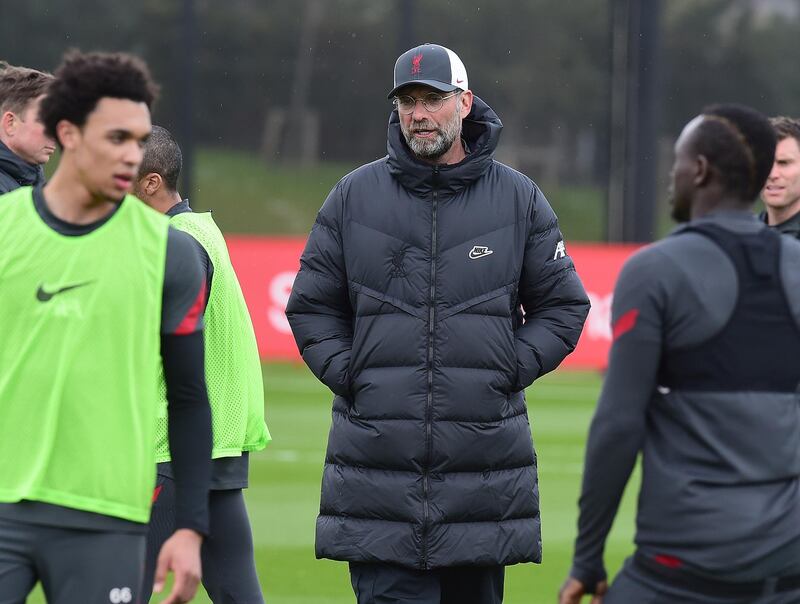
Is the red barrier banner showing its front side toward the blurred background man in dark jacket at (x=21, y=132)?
yes

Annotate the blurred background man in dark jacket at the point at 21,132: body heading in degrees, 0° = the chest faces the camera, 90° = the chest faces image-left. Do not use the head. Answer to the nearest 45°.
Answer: approximately 270°

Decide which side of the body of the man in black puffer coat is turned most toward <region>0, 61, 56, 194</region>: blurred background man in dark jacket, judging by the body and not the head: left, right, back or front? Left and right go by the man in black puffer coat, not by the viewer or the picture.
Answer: right

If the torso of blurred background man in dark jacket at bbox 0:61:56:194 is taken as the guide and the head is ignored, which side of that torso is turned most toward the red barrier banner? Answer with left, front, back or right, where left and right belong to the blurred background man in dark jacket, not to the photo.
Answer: left

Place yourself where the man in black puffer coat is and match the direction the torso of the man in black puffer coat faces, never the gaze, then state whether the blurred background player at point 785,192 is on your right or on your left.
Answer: on your left

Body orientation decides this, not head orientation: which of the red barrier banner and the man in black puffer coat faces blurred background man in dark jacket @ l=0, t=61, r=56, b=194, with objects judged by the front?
the red barrier banner

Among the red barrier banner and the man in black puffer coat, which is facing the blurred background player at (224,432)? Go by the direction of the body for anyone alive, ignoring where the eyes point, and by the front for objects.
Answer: the red barrier banner

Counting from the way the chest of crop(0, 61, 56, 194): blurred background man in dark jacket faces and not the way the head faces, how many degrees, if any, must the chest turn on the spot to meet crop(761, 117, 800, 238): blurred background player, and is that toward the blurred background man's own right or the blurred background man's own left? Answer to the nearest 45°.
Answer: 0° — they already face them
